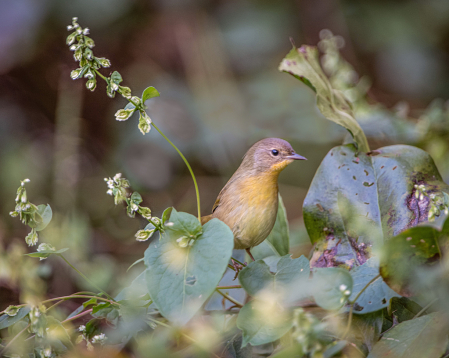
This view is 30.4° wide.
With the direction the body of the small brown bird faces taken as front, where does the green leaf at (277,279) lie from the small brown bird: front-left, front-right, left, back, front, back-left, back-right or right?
front-right

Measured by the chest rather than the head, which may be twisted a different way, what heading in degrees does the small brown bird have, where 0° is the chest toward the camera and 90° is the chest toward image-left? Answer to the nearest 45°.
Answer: approximately 315°

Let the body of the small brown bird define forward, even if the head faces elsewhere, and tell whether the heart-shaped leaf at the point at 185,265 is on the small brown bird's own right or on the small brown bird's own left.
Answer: on the small brown bird's own right

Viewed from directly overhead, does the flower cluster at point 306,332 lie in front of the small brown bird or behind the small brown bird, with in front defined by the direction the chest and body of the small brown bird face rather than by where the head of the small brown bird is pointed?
in front

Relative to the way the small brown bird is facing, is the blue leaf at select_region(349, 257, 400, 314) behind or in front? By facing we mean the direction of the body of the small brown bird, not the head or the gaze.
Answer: in front
